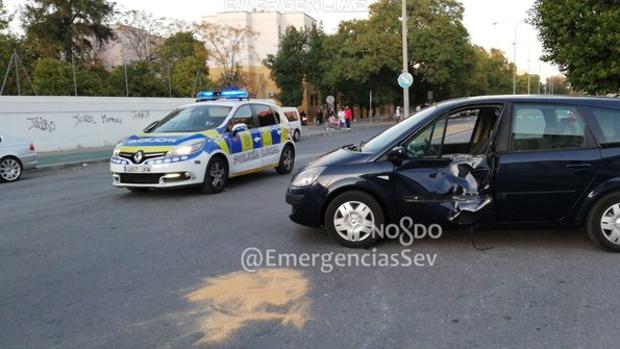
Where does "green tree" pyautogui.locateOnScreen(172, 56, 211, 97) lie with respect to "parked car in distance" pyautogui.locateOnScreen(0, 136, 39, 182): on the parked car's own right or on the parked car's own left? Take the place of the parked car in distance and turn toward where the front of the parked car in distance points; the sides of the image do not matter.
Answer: on the parked car's own right

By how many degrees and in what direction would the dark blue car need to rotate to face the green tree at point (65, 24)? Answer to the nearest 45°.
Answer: approximately 45° to its right

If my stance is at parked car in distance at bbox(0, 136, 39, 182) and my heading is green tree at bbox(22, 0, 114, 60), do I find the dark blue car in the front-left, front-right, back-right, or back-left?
back-right

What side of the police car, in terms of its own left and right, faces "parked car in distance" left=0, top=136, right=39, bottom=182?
right

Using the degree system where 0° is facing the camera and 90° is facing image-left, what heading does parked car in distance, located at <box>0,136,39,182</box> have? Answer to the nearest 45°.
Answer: approximately 90°

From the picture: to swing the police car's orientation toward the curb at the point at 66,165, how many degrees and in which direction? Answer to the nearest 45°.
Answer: approximately 90° to its right

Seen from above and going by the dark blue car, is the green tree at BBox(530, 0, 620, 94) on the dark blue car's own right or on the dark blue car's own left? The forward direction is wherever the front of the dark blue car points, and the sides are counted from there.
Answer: on the dark blue car's own right

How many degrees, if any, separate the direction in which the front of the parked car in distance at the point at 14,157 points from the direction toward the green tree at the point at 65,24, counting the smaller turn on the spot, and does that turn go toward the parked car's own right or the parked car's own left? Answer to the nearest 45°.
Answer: approximately 90° to the parked car's own right

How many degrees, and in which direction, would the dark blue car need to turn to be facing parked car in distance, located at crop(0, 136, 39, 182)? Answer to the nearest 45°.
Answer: approximately 45° to its right

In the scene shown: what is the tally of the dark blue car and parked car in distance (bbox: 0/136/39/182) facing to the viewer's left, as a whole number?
2

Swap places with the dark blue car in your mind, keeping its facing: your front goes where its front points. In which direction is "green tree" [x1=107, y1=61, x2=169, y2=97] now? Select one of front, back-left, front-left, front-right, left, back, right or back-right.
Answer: front-right

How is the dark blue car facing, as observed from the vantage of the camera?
facing to the left of the viewer

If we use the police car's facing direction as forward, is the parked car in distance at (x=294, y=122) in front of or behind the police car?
behind

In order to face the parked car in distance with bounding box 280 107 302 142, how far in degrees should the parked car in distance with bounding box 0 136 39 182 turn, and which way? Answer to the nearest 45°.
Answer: approximately 135° to its right
